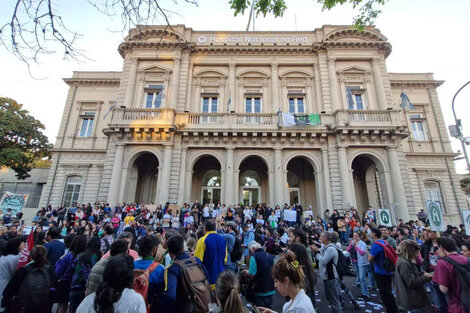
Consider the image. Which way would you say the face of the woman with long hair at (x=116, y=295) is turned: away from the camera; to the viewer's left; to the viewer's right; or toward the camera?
away from the camera

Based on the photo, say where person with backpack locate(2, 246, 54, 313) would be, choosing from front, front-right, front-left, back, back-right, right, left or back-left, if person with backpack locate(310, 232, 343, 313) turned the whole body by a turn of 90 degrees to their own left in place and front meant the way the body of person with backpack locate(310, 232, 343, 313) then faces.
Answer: front-right

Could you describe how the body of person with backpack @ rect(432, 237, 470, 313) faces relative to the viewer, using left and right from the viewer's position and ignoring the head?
facing away from the viewer and to the left of the viewer

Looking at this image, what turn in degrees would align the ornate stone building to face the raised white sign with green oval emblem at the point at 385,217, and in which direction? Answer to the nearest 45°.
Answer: approximately 45° to its left

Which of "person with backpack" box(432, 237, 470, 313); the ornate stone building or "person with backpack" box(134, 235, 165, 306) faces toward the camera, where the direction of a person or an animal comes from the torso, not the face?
the ornate stone building

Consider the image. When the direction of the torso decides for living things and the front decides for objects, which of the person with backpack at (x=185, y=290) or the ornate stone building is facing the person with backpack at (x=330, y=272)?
the ornate stone building

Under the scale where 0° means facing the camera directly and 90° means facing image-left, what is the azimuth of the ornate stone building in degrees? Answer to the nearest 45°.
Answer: approximately 0°

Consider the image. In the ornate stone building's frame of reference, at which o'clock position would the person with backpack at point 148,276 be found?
The person with backpack is roughly at 12 o'clock from the ornate stone building.

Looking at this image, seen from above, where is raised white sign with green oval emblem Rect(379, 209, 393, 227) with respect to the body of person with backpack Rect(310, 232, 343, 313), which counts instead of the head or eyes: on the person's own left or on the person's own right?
on the person's own right

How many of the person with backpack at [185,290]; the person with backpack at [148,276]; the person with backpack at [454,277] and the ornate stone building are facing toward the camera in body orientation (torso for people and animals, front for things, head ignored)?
1

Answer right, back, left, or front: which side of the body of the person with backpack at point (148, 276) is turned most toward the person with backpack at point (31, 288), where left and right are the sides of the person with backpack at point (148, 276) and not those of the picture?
left

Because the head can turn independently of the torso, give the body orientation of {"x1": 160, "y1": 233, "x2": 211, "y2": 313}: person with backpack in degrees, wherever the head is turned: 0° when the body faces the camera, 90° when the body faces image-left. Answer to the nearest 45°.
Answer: approximately 135°

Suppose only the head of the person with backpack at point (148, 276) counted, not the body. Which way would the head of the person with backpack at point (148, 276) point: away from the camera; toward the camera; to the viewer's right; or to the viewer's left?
away from the camera

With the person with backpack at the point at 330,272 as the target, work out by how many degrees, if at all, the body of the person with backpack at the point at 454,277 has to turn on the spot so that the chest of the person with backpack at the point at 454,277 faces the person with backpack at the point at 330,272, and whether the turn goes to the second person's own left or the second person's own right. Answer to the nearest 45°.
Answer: approximately 45° to the second person's own left

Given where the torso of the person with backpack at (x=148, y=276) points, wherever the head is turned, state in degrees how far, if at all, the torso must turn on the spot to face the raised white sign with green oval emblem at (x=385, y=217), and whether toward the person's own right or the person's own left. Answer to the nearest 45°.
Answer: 0° — they already face it
